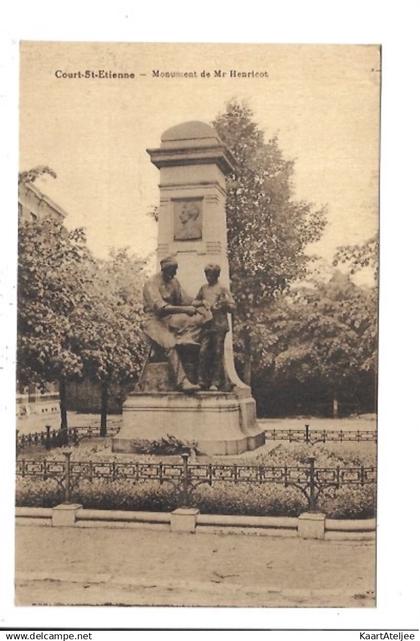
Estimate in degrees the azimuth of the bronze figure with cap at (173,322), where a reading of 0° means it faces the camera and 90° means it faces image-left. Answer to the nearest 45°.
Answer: approximately 315°

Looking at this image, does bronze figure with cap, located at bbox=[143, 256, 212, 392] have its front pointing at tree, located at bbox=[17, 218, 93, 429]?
no

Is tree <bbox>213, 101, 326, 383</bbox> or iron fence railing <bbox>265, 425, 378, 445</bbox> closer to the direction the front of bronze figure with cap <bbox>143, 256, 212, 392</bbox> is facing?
the iron fence railing

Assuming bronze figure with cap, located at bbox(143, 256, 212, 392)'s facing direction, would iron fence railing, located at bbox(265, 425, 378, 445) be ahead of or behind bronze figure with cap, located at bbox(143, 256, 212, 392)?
ahead
